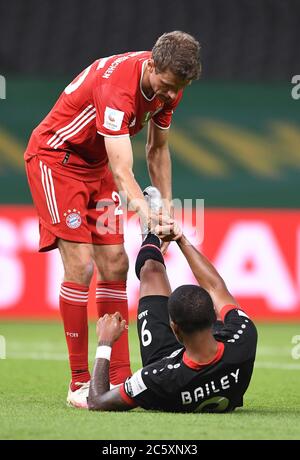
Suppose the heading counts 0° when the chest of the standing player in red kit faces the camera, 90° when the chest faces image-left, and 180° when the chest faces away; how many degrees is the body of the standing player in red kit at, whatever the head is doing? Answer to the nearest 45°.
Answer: approximately 315°
